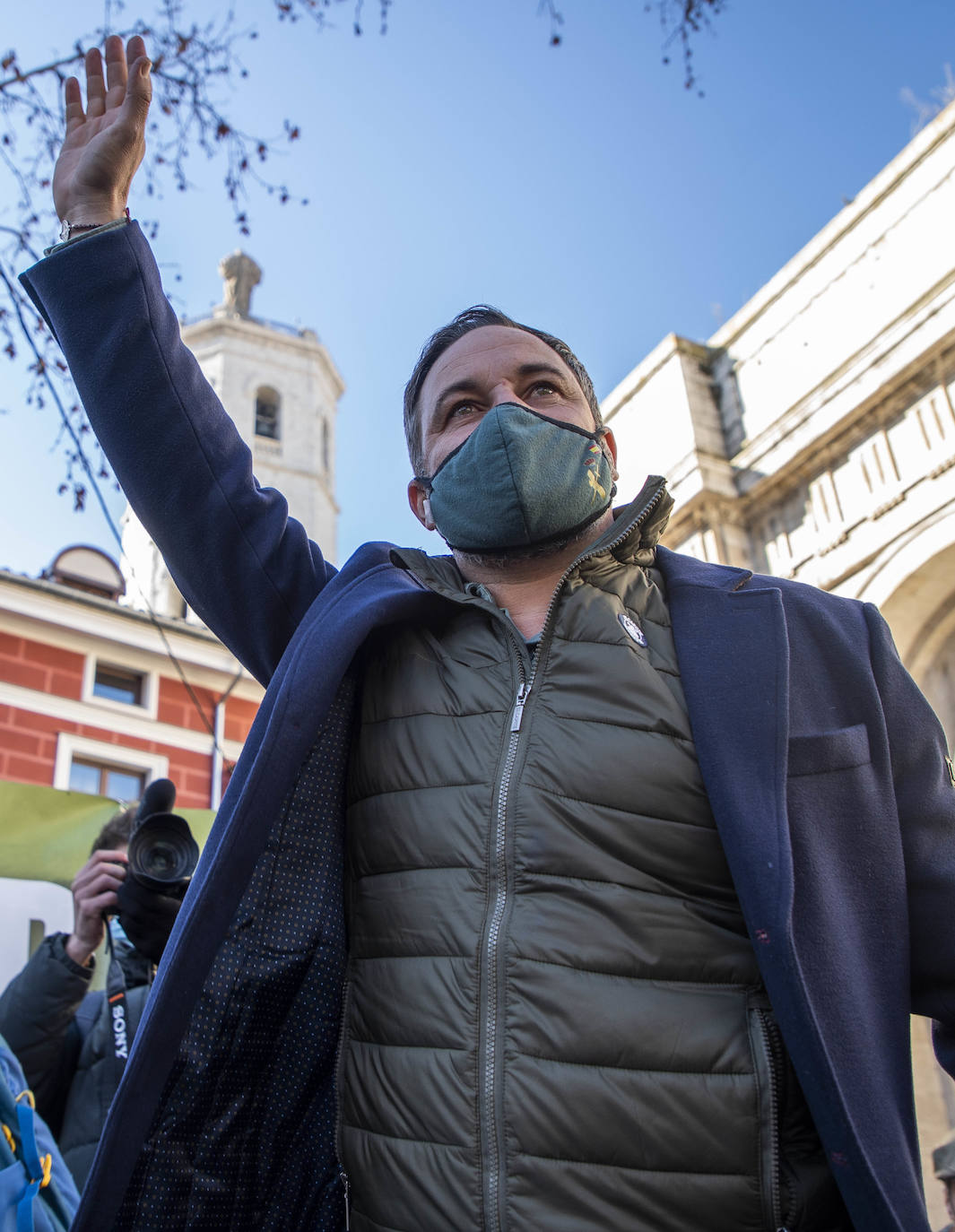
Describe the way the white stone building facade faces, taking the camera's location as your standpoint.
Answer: facing the viewer and to the left of the viewer

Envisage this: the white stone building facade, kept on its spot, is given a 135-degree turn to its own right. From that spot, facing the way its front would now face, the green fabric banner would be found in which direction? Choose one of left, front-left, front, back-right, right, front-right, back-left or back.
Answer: back-left

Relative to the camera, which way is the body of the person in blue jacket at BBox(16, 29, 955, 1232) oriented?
toward the camera

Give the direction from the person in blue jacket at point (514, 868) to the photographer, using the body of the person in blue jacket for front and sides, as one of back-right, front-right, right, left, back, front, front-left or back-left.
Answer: back-right

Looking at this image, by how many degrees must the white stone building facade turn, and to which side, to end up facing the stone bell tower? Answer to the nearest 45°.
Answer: approximately 90° to its right

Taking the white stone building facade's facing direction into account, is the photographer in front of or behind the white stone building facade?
in front

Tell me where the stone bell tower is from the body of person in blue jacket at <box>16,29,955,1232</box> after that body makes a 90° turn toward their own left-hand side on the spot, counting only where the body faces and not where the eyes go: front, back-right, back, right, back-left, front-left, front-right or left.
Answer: left

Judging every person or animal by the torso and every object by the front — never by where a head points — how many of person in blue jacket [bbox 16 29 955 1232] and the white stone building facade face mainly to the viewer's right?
0
